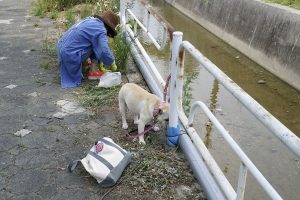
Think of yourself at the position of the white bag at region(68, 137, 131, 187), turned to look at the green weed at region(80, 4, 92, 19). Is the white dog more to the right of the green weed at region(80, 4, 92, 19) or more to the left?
right

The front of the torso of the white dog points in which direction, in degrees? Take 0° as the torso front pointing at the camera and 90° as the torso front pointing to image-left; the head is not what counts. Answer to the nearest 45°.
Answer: approximately 315°

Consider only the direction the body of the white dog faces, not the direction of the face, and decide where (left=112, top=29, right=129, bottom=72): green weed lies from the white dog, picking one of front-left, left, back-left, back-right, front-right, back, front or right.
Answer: back-left

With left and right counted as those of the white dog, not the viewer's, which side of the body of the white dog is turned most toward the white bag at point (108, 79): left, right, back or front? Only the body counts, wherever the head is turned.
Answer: back

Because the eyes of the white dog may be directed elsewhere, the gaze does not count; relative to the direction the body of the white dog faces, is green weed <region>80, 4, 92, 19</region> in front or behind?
behind

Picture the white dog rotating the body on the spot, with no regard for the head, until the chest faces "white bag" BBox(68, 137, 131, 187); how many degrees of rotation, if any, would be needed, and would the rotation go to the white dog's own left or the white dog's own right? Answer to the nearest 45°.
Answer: approximately 90° to the white dog's own right
